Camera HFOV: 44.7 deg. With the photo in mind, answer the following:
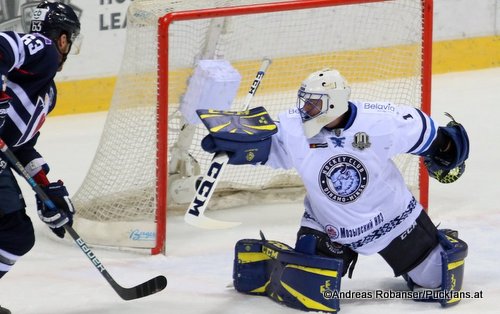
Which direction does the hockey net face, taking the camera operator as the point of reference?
facing the viewer and to the right of the viewer

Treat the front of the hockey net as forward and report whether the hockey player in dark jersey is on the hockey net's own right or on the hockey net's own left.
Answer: on the hockey net's own right

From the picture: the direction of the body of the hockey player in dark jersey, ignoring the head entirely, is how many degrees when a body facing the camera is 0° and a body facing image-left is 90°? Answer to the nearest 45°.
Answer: approximately 270°

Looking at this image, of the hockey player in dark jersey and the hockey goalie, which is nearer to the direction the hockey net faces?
the hockey goalie

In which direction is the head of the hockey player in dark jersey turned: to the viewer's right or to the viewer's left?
to the viewer's right
